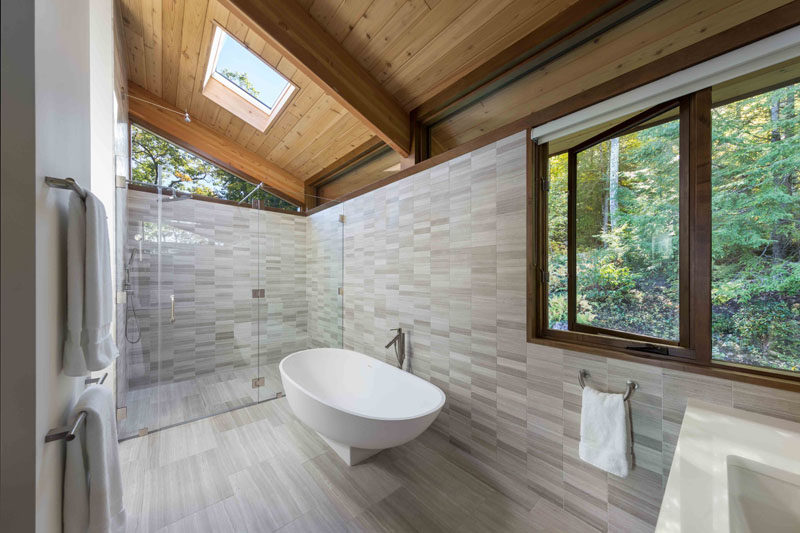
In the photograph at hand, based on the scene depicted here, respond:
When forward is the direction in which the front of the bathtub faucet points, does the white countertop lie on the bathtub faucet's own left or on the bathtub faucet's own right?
on the bathtub faucet's own left

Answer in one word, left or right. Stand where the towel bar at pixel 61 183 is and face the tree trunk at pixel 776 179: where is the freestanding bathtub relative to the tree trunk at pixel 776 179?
left

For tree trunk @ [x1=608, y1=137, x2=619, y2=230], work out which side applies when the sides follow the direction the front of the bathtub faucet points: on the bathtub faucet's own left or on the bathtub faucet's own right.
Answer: on the bathtub faucet's own left

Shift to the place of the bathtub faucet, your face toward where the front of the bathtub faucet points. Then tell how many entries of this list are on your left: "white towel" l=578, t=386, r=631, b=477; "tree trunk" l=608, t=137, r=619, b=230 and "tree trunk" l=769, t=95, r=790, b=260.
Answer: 3

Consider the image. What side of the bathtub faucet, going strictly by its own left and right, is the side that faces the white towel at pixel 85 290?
front

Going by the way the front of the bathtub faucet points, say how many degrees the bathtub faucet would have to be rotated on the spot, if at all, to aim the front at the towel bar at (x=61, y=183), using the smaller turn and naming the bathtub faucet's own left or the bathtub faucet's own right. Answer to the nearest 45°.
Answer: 0° — it already faces it

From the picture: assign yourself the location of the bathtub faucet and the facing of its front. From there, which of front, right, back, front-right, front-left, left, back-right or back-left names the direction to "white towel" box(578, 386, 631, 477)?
left

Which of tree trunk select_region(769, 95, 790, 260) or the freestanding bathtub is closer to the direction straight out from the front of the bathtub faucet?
the freestanding bathtub

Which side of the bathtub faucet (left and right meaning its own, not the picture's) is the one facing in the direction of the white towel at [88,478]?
front

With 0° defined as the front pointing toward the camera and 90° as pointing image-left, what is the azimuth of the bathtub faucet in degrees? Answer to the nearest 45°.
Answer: approximately 45°

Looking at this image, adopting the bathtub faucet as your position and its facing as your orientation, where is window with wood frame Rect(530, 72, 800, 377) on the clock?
The window with wood frame is roughly at 9 o'clock from the bathtub faucet.

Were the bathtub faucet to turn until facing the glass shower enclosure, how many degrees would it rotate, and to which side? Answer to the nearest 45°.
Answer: approximately 45° to its right
